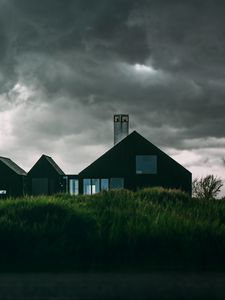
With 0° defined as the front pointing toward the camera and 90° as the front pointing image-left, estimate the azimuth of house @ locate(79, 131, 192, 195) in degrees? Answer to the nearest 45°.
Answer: approximately 0°

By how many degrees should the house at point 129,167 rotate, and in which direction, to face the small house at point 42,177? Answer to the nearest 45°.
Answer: approximately 135° to its right

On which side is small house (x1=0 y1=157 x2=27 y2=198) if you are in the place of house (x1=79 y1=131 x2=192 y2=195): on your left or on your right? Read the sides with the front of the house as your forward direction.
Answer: on your right
